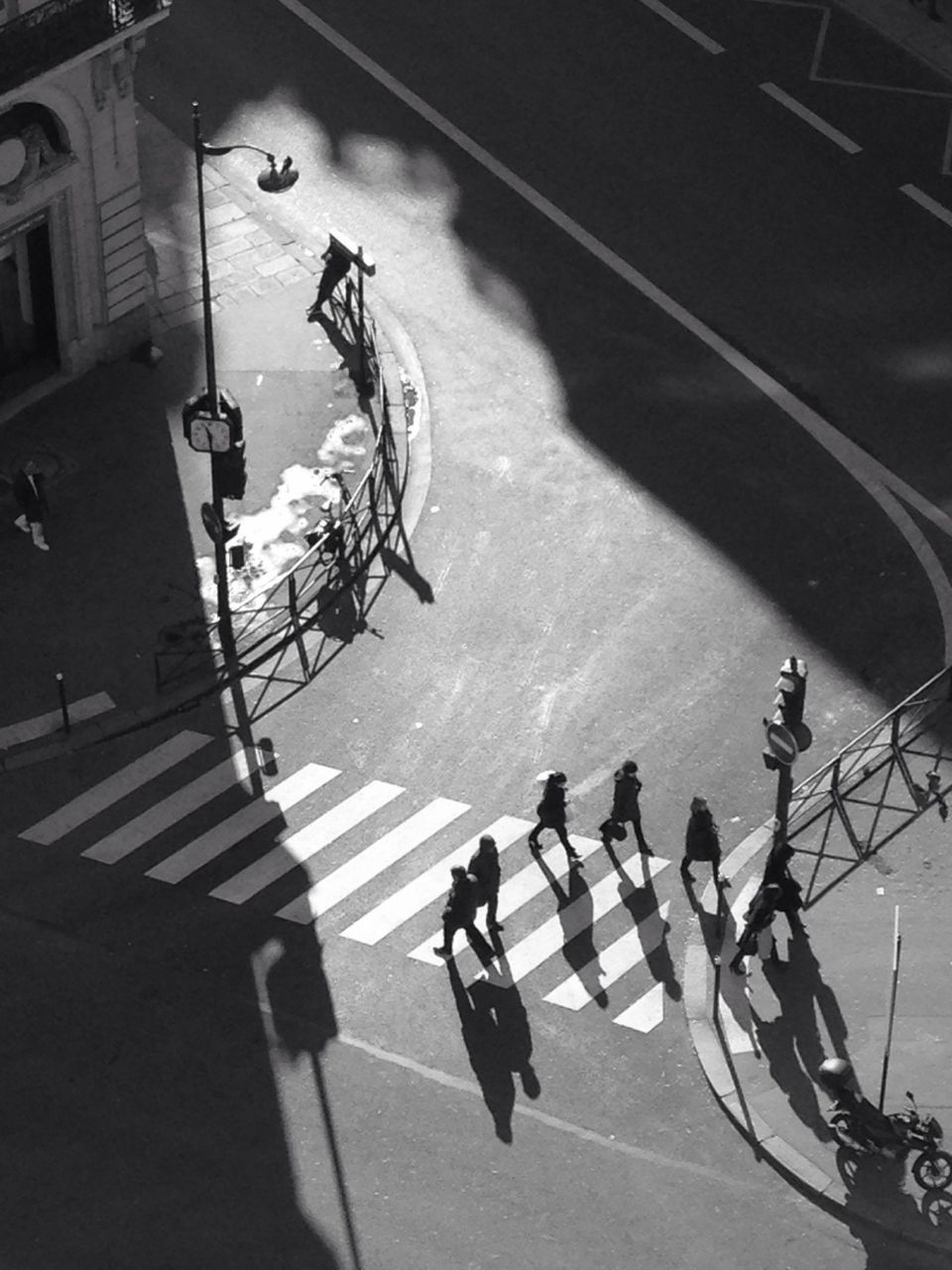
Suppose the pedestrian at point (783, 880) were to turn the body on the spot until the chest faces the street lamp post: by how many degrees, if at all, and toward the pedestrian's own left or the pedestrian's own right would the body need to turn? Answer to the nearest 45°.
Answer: approximately 45° to the pedestrian's own right

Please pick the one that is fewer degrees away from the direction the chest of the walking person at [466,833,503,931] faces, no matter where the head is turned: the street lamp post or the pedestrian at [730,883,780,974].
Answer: the pedestrian

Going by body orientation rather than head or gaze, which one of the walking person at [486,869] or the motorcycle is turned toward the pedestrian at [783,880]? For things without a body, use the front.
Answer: the walking person

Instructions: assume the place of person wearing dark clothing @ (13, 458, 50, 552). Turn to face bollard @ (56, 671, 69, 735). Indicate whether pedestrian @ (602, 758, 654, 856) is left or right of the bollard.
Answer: left

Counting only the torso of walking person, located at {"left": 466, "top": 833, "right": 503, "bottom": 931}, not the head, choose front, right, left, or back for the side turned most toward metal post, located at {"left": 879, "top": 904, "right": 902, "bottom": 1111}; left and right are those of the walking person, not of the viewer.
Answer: front

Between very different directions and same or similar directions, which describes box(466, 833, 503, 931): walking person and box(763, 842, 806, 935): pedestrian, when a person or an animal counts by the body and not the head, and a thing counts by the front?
very different directions

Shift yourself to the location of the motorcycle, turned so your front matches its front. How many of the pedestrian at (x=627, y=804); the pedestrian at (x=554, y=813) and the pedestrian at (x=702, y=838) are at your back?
3

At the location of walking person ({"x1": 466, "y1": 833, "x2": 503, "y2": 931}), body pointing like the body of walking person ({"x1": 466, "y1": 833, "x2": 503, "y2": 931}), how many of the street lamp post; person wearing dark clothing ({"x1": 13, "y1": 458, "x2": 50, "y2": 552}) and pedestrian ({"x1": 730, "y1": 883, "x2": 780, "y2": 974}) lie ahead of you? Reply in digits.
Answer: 1

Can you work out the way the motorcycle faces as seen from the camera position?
facing the viewer and to the right of the viewer

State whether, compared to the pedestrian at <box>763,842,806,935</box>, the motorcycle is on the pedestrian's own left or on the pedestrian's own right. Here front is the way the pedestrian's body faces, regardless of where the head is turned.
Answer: on the pedestrian's own left

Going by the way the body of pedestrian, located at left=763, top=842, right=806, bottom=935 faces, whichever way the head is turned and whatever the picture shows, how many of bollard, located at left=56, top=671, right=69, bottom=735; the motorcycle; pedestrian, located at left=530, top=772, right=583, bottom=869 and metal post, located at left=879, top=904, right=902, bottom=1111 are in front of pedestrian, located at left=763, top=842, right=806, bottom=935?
2

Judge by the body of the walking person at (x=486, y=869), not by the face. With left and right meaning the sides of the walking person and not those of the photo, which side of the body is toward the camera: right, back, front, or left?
right
